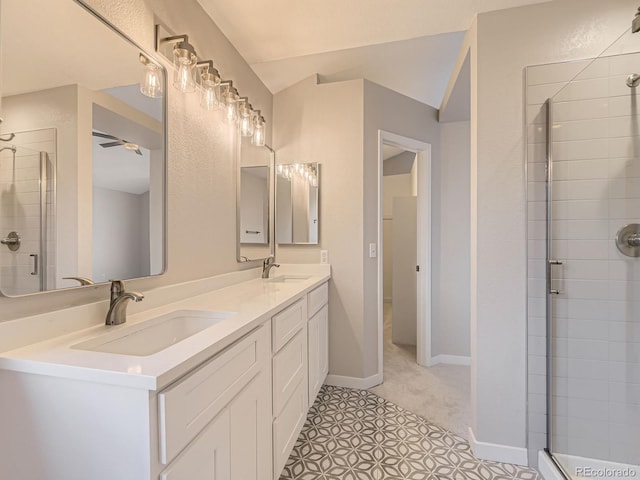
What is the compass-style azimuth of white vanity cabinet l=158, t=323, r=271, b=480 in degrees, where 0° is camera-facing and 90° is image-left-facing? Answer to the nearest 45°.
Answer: approximately 315°

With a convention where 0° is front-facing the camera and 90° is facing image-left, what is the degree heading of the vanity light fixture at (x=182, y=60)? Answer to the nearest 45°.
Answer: approximately 315°

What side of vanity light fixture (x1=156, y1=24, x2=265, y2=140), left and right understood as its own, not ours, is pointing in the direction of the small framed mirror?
left
